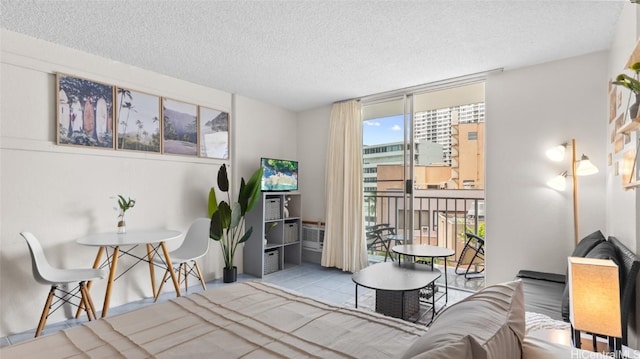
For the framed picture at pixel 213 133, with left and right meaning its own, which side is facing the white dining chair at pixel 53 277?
right

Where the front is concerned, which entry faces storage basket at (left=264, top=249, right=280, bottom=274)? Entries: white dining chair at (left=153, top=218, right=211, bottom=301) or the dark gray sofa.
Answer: the dark gray sofa

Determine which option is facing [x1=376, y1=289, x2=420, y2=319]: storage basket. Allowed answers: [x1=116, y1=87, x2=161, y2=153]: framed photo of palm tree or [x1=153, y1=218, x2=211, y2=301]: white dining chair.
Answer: the framed photo of palm tree

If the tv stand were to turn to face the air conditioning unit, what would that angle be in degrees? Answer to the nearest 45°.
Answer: approximately 90° to its left

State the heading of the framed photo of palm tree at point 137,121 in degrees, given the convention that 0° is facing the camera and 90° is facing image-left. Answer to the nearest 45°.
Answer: approximately 315°

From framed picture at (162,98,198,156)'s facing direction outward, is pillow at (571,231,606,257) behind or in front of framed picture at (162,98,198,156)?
in front

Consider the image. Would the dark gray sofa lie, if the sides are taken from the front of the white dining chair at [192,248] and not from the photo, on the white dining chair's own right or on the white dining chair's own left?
on the white dining chair's own left

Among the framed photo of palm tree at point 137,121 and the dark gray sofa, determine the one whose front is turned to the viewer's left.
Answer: the dark gray sofa

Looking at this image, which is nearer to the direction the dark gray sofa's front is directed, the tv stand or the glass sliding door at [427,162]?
the tv stand

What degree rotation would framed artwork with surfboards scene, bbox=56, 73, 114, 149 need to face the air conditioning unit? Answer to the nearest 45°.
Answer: approximately 45° to its left

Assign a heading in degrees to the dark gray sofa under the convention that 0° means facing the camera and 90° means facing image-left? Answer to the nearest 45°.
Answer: approximately 90°

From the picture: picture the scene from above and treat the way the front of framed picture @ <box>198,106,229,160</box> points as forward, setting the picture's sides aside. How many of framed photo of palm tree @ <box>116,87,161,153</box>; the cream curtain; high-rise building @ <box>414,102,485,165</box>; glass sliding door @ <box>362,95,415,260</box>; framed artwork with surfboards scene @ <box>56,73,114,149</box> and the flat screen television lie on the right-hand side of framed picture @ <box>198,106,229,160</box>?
2
